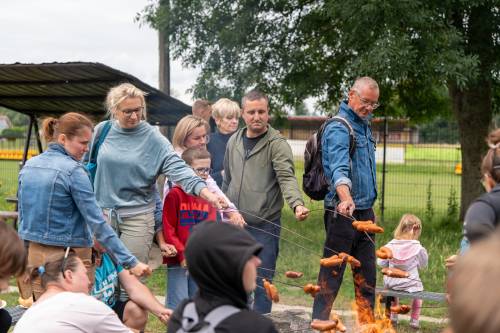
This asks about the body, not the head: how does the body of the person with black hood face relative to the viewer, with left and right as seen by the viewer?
facing away from the viewer and to the right of the viewer

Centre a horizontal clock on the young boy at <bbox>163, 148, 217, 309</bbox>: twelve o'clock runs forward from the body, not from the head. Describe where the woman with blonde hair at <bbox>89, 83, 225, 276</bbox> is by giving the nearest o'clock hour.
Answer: The woman with blonde hair is roughly at 3 o'clock from the young boy.

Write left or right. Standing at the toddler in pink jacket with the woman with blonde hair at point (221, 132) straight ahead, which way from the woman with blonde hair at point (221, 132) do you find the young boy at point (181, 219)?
left

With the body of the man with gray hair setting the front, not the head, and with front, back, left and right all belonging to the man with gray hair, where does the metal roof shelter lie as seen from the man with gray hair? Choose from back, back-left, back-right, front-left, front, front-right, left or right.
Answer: back

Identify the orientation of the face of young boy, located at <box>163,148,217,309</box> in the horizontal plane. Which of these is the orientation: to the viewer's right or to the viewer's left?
to the viewer's right

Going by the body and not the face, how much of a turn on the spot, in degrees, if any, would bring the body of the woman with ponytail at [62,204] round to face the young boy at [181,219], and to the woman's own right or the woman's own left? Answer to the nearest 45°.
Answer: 0° — they already face them

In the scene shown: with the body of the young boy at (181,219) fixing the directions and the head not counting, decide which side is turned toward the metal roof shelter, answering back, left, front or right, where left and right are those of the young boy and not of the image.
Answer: back

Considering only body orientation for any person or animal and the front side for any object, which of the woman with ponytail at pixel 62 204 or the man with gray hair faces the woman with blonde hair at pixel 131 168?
the woman with ponytail

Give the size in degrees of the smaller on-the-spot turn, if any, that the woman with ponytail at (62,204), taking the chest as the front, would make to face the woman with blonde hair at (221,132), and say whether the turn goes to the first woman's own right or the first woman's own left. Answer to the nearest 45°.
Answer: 0° — they already face them
